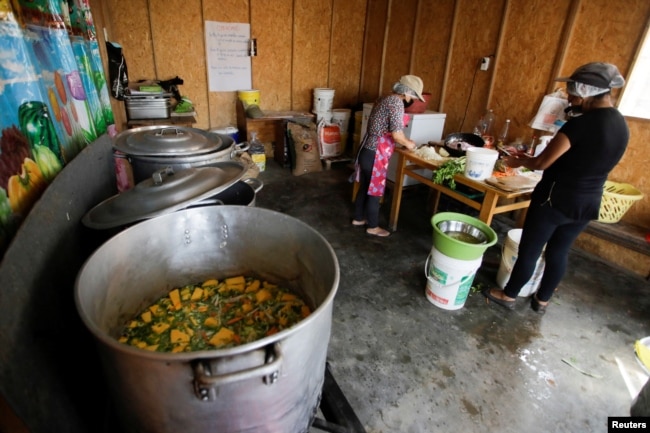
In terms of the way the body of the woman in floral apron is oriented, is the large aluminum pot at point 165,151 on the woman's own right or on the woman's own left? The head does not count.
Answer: on the woman's own right

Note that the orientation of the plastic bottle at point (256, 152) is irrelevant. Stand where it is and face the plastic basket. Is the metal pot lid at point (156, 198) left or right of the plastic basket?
right

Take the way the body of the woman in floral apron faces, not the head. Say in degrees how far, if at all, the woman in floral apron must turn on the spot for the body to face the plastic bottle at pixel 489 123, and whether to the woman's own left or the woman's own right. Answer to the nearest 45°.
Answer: approximately 45° to the woman's own left

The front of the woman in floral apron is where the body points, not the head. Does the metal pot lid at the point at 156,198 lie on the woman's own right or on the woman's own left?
on the woman's own right

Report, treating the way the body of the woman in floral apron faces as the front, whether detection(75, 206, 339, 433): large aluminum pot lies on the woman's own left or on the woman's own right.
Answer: on the woman's own right

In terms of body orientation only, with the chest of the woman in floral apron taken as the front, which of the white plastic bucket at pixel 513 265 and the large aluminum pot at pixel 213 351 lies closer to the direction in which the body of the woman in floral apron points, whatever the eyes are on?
the white plastic bucket

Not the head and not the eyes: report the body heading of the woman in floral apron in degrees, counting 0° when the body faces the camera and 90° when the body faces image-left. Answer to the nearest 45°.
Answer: approximately 270°

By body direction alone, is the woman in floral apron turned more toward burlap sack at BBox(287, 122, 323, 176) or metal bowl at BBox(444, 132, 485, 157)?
the metal bowl

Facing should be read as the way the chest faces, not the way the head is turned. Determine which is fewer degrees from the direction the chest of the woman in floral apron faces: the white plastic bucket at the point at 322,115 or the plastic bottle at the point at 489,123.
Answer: the plastic bottle

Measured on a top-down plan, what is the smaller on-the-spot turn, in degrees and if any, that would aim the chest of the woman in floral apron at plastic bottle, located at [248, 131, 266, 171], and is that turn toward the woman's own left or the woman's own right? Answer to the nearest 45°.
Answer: approximately 135° to the woman's own left

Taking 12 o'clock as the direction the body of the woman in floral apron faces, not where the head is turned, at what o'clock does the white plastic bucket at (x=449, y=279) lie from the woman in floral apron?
The white plastic bucket is roughly at 2 o'clock from the woman in floral apron.
